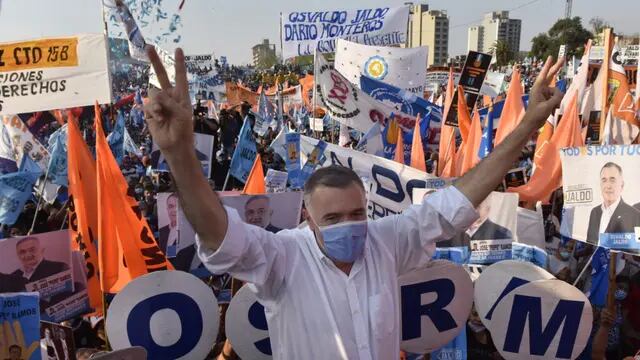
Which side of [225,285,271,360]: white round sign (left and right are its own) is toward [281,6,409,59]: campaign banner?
back

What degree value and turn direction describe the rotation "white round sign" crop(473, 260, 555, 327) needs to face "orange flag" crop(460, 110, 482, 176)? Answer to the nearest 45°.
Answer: approximately 180°

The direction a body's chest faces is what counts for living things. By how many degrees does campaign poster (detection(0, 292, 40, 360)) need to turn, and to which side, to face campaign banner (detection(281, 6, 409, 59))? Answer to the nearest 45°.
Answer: approximately 135° to its left

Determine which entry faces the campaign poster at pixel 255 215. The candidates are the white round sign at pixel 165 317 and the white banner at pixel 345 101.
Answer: the white banner

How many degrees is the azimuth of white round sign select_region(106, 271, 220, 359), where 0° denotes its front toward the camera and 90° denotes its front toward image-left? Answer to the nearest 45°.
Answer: approximately 0°

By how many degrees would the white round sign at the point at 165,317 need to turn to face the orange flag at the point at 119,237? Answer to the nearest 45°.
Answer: approximately 180°

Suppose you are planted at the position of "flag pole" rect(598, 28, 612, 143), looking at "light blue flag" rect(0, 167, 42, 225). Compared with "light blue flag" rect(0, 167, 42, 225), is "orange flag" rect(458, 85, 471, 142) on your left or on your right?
right

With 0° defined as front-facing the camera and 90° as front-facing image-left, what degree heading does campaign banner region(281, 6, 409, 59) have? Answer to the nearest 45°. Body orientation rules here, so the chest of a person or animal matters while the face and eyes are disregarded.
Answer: approximately 0°

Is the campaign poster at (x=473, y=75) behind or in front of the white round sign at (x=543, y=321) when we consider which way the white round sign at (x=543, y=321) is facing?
behind
